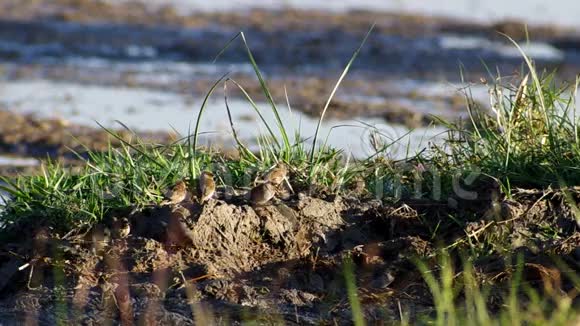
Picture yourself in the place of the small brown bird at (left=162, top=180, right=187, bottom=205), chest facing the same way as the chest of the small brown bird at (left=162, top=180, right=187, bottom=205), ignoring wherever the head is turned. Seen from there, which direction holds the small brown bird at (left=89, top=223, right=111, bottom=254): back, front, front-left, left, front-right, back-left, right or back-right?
back

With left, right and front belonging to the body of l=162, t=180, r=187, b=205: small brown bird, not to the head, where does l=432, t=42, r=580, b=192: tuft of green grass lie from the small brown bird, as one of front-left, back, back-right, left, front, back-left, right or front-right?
front

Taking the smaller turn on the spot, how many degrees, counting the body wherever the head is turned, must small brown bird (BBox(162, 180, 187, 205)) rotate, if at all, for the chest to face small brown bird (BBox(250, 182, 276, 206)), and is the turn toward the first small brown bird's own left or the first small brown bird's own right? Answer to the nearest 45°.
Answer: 0° — it already faces it

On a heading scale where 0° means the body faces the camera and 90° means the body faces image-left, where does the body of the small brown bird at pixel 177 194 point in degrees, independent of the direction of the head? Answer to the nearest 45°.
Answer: approximately 270°

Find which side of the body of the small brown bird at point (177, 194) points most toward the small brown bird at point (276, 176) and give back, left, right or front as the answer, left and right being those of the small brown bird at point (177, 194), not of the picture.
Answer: front
